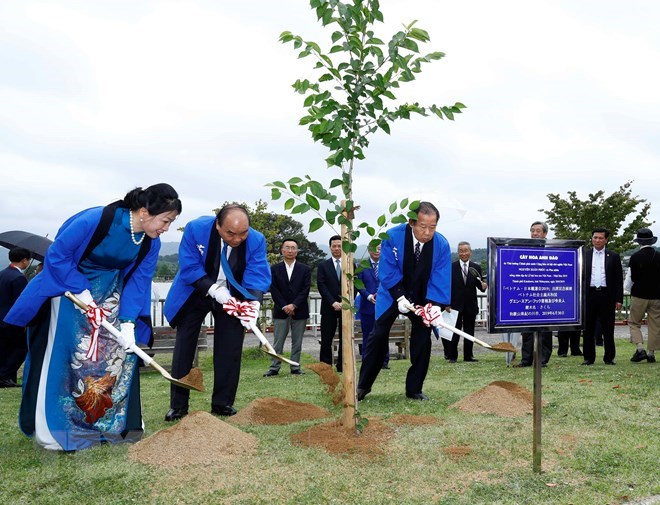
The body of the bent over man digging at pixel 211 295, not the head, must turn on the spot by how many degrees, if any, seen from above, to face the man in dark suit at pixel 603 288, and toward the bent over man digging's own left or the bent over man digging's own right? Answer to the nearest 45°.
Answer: approximately 90° to the bent over man digging's own left

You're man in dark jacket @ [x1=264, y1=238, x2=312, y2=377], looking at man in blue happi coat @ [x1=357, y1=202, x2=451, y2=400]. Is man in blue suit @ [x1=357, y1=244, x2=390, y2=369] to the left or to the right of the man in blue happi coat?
left

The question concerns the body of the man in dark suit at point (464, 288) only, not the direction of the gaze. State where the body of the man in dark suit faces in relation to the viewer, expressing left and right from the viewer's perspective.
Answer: facing the viewer

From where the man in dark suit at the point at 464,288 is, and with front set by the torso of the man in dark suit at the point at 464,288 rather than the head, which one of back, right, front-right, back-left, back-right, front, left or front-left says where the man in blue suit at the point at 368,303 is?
front-right

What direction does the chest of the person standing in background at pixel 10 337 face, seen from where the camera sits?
to the viewer's right

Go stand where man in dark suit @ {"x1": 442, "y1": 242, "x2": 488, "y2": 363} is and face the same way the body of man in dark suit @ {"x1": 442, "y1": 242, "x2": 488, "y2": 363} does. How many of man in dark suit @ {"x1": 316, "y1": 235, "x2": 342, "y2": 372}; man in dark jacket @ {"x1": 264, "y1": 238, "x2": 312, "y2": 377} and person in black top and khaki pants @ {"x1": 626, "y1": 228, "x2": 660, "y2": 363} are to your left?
1

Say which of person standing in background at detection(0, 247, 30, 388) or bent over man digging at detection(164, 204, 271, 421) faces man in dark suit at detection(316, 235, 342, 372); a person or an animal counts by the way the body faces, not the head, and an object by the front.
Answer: the person standing in background

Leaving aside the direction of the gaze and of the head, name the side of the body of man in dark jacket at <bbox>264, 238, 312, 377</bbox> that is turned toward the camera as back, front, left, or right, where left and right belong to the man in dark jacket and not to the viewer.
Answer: front

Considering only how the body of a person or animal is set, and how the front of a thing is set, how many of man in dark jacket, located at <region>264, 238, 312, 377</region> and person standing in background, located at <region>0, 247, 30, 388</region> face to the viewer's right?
1

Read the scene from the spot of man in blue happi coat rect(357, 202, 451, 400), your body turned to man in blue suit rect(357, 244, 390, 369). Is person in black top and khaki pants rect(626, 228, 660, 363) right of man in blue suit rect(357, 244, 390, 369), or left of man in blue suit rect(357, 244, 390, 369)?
right

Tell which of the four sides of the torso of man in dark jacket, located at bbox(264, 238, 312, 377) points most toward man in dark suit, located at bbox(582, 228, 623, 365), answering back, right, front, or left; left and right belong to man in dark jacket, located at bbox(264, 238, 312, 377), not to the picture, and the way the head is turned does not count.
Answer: left

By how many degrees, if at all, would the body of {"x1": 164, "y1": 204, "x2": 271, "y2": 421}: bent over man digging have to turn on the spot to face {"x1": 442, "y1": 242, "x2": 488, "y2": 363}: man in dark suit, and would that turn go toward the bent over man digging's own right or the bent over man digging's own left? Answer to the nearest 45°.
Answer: approximately 90° to the bent over man digging's own left

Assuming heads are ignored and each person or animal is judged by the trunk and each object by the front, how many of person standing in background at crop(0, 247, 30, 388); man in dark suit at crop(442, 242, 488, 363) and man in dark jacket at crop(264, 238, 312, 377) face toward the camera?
2

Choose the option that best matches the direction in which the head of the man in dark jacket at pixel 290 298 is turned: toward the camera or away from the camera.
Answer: toward the camera

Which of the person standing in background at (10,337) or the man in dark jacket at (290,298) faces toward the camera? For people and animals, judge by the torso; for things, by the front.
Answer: the man in dark jacket
